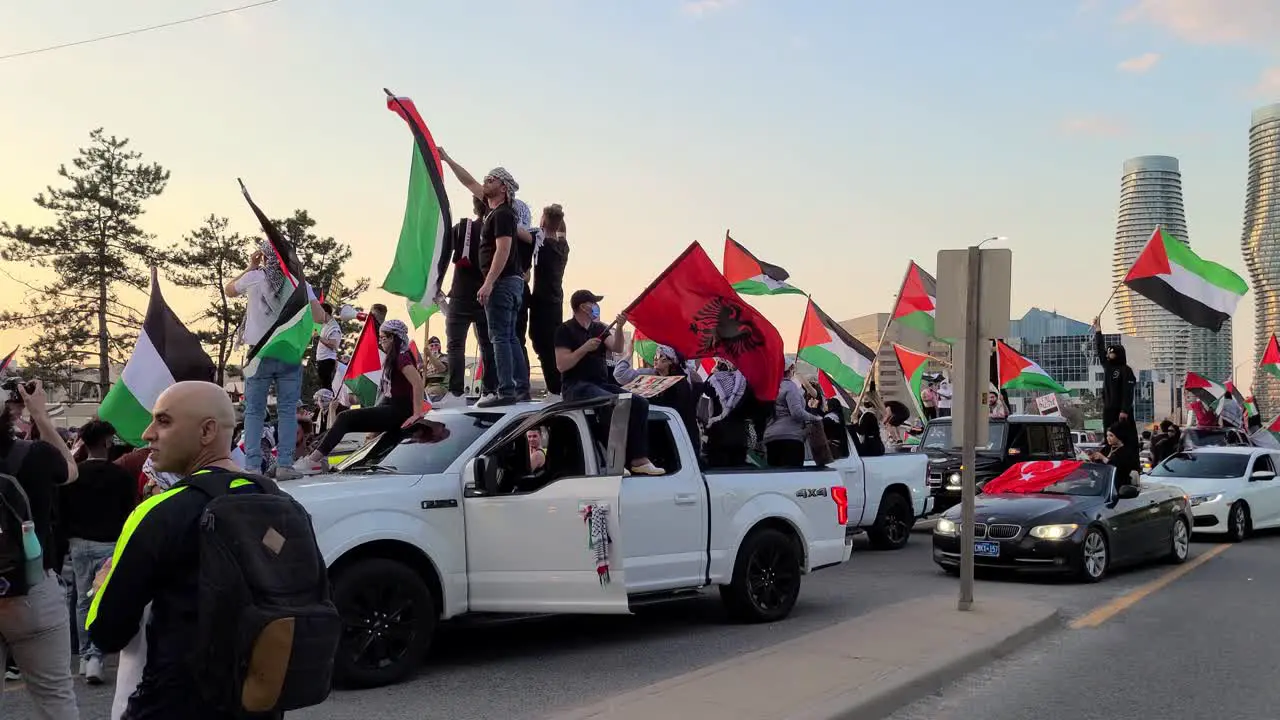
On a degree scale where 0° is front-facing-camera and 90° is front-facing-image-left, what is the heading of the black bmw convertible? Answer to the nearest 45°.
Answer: approximately 45°

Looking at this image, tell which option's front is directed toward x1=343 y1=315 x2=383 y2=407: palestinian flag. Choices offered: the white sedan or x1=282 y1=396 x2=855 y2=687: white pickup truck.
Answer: the white sedan

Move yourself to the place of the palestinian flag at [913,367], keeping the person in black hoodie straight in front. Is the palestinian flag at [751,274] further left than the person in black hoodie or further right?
right

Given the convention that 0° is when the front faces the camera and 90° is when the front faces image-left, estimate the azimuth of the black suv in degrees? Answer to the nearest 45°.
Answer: approximately 45°

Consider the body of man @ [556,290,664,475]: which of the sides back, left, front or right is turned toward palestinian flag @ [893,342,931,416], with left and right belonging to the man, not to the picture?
left

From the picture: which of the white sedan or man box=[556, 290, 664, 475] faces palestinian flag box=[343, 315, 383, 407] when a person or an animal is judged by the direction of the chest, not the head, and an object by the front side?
the white sedan

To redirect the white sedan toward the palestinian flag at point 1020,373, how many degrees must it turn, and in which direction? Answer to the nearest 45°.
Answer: approximately 90° to its right

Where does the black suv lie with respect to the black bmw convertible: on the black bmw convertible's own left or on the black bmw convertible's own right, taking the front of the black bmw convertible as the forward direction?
on the black bmw convertible's own right

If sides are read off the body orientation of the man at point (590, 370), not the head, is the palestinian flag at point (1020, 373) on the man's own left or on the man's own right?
on the man's own left

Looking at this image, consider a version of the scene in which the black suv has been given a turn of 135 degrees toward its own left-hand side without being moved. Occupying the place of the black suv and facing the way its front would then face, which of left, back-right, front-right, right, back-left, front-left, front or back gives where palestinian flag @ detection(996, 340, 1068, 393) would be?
left

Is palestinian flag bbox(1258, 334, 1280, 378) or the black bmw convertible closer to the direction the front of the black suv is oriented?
the black bmw convertible

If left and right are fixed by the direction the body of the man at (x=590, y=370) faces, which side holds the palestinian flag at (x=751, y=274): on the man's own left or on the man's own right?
on the man's own left
